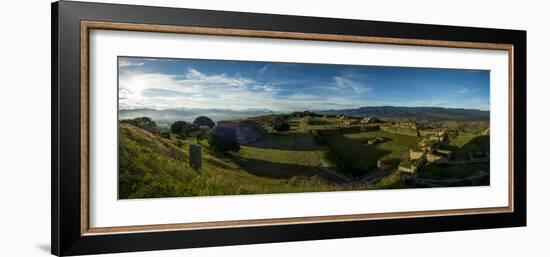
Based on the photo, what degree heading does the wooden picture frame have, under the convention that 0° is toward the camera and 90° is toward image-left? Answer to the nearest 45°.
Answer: approximately 315°
